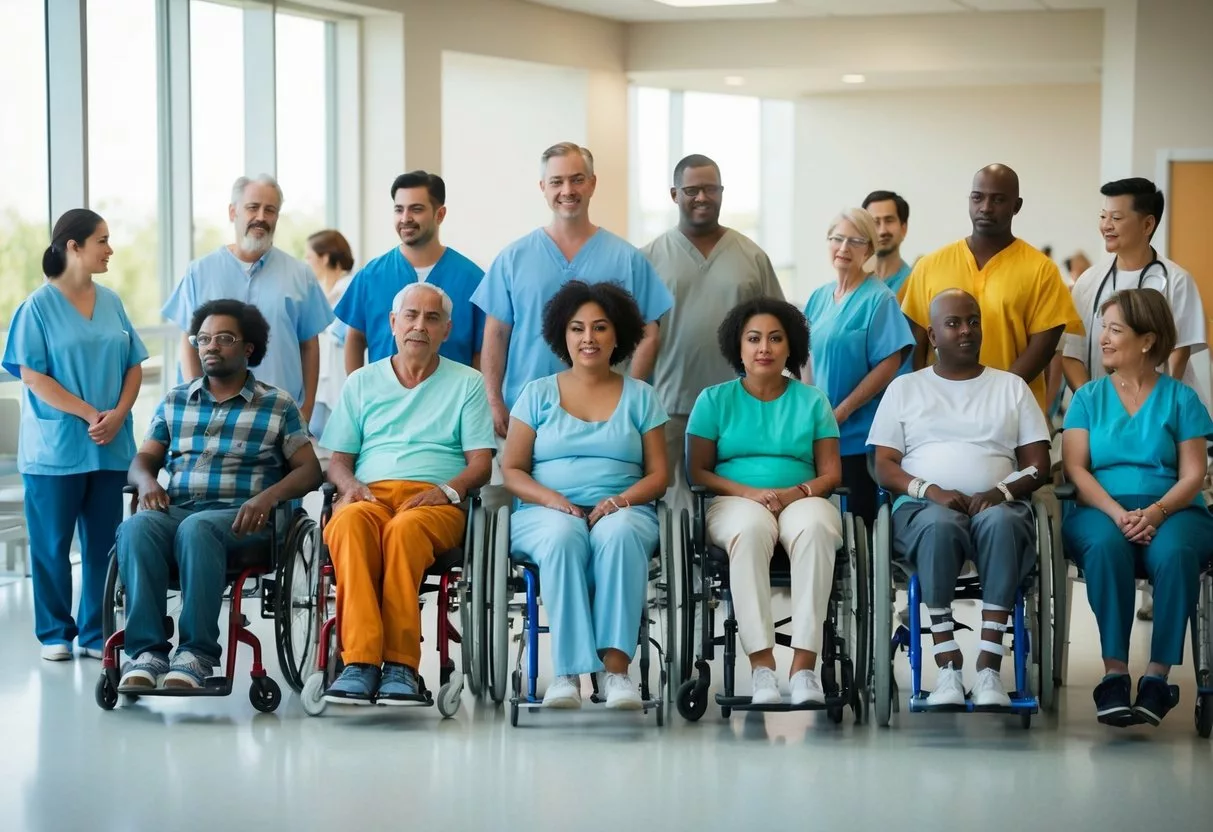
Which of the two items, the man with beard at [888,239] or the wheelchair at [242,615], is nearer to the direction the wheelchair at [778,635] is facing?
the wheelchair

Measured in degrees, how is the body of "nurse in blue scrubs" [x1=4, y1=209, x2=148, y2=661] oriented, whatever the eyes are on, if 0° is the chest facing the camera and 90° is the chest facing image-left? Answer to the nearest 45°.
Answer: approximately 315°

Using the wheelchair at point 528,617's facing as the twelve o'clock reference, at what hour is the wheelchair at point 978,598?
the wheelchair at point 978,598 is roughly at 9 o'clock from the wheelchair at point 528,617.

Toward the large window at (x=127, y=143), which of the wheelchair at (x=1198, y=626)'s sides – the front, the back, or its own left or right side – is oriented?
right
